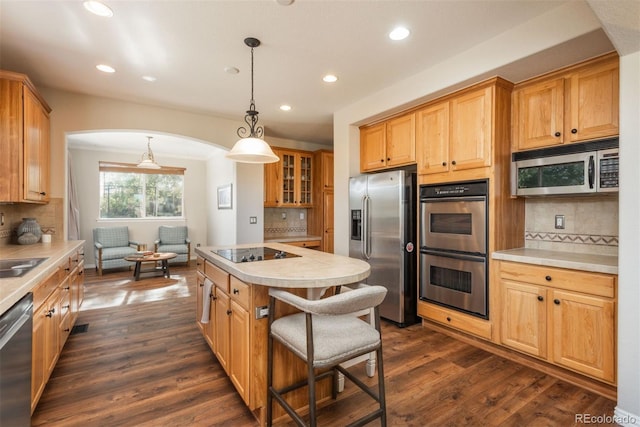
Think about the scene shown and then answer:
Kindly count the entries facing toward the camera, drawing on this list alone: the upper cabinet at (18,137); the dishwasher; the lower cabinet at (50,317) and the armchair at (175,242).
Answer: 1

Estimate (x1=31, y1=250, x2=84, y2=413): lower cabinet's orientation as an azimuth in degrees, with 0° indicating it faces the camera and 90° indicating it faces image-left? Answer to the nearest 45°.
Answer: approximately 270°

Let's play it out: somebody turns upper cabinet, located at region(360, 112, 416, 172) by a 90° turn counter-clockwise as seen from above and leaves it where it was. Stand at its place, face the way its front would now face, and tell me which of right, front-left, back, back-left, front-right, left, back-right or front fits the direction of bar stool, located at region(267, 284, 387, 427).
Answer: front-right

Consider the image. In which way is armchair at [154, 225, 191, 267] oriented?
toward the camera

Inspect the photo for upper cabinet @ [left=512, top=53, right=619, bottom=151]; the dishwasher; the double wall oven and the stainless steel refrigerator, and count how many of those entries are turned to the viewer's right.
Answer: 1

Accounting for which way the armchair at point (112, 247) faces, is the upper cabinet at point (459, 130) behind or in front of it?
in front

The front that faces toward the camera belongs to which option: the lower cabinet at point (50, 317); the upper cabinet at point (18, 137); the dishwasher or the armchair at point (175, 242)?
the armchair

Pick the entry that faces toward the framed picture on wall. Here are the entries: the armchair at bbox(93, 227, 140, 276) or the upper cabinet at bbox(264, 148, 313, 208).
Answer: the armchair

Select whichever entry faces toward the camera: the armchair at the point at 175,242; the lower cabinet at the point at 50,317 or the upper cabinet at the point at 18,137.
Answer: the armchair

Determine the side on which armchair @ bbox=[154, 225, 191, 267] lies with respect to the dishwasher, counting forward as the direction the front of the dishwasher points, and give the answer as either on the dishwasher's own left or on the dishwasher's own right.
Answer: on the dishwasher's own left

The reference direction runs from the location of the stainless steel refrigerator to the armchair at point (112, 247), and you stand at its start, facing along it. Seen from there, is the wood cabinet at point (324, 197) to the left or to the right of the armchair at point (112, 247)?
right

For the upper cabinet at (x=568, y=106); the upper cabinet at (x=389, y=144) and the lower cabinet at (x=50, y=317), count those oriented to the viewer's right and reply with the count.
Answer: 1

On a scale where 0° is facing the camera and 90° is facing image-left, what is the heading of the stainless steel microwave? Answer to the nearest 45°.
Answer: approximately 45°

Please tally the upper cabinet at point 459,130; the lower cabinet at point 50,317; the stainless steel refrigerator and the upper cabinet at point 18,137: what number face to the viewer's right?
2

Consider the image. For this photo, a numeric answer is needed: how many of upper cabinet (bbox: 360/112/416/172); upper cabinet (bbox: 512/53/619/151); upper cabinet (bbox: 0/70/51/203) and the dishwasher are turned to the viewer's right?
2

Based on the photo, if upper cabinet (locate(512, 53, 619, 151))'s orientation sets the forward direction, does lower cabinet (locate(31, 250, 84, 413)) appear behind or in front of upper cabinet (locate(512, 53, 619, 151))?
in front

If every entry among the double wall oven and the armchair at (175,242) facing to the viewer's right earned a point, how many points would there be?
0

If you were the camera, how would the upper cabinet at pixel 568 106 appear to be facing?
facing the viewer and to the left of the viewer

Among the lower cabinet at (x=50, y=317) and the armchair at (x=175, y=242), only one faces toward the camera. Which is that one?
the armchair

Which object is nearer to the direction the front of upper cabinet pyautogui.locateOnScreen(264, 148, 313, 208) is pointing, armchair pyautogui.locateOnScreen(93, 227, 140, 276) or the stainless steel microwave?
the stainless steel microwave

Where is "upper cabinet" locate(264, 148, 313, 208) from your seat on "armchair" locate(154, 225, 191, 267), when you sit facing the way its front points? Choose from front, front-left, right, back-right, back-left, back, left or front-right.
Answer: front-left
